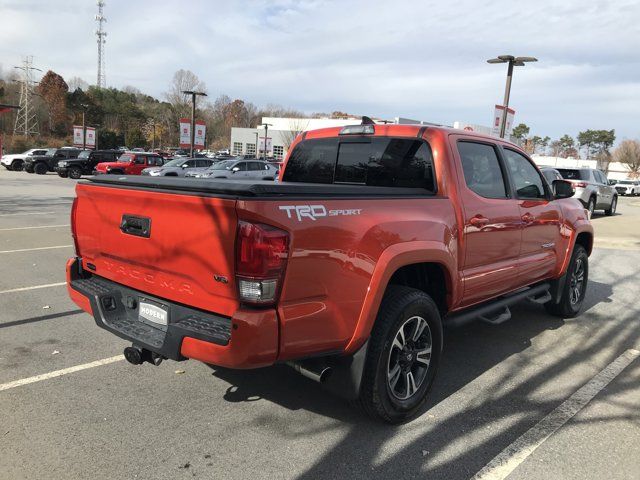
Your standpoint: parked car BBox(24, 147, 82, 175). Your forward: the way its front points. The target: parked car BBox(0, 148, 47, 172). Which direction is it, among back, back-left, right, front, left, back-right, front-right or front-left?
right

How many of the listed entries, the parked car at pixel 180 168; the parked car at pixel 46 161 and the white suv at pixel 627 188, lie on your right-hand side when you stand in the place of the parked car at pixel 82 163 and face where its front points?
1

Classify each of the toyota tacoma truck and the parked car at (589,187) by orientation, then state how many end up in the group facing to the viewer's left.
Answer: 0

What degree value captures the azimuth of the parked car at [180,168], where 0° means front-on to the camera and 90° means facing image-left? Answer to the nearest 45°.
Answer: approximately 45°

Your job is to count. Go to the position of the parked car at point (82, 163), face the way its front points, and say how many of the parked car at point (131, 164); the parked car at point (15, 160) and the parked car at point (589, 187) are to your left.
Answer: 2

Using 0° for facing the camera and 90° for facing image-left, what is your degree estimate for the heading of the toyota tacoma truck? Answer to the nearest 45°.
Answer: approximately 225°

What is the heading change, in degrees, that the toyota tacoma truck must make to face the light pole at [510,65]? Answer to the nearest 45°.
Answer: approximately 45° to its left

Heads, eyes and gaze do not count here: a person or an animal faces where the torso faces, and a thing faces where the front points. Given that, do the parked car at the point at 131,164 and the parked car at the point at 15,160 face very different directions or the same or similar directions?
same or similar directions

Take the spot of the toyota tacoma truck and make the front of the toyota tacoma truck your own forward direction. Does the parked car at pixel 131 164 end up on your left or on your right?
on your left

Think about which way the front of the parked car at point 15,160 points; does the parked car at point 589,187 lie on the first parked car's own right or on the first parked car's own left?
on the first parked car's own left

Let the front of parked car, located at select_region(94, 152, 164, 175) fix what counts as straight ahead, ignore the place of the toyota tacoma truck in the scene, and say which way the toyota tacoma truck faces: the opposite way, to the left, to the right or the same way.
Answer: the opposite way

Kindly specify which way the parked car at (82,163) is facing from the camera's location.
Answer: facing the viewer and to the left of the viewer

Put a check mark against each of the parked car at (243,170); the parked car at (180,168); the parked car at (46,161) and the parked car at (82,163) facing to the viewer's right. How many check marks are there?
0
